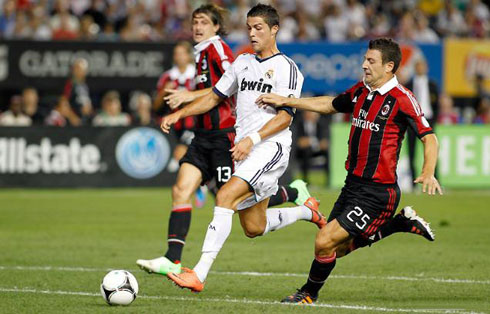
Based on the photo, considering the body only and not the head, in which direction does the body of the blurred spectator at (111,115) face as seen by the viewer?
toward the camera

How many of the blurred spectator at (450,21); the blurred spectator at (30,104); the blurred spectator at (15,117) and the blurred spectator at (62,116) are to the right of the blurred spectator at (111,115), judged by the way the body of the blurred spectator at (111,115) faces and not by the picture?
3

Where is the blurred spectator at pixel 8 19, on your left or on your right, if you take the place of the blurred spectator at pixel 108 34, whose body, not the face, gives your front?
on your right

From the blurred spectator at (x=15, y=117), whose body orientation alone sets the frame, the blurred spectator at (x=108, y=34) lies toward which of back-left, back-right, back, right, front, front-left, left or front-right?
back-left

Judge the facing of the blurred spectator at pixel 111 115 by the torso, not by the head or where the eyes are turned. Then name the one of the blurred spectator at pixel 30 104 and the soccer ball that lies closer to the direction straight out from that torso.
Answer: the soccer ball

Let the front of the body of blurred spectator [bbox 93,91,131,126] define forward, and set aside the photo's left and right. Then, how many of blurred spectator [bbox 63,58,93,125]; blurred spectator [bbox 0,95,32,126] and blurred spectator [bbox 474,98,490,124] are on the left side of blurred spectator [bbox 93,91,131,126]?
1

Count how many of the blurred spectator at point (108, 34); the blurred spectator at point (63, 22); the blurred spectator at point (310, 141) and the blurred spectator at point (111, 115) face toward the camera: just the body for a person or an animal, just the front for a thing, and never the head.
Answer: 4

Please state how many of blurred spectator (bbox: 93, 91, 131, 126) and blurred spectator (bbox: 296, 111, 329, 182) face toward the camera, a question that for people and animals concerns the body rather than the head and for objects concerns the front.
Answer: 2

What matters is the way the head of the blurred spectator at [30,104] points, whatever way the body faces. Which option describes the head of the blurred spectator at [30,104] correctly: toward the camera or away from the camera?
toward the camera

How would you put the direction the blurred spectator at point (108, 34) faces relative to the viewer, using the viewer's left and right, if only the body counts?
facing the viewer

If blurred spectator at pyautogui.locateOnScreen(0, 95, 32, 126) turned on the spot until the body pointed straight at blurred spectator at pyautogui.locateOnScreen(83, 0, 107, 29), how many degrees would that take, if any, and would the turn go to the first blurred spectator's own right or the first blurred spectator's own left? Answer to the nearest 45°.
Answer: approximately 135° to the first blurred spectator's own left

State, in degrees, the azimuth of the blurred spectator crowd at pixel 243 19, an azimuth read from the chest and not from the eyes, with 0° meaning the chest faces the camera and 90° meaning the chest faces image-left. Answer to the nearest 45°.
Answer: approximately 0°

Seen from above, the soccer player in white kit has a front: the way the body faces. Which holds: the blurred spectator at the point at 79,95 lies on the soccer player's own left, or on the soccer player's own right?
on the soccer player's own right

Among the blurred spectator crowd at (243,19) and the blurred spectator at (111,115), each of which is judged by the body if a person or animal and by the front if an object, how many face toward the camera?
2

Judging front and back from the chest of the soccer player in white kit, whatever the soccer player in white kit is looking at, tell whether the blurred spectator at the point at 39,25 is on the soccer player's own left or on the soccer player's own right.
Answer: on the soccer player's own right

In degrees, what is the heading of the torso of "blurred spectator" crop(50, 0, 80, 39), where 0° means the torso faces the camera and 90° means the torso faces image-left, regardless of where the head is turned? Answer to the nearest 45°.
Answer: approximately 0°

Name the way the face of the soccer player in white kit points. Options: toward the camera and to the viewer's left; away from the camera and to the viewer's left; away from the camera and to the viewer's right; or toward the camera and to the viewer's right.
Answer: toward the camera and to the viewer's left
